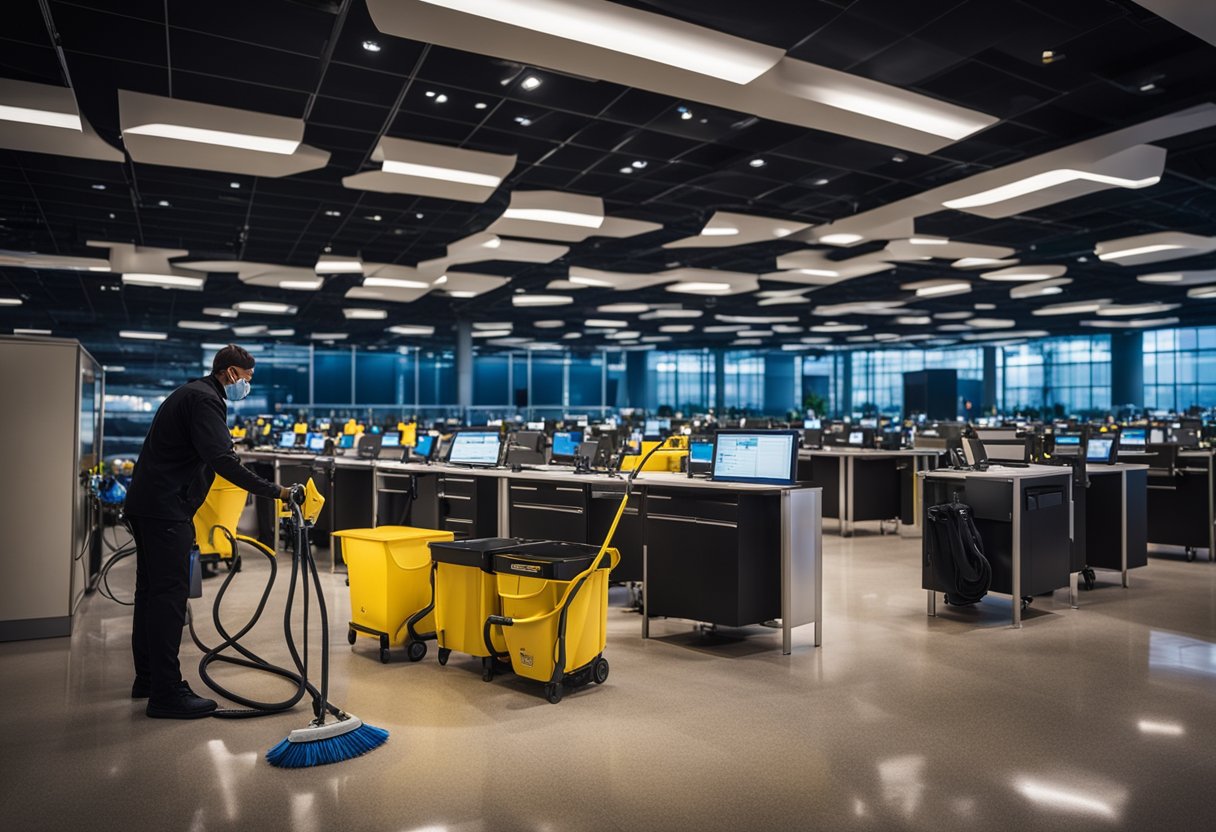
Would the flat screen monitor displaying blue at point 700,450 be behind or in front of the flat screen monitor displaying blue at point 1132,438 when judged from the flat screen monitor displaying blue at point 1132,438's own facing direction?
in front

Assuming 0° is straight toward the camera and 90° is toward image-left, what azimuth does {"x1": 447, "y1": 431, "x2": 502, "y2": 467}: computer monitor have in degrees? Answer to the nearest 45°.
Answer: approximately 0°

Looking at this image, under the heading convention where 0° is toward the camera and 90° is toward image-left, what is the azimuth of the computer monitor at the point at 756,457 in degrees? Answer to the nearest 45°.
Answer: approximately 0°

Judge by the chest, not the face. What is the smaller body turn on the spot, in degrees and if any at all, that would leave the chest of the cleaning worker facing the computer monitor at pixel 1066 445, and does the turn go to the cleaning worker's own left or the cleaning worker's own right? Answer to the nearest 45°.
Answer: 0° — they already face it

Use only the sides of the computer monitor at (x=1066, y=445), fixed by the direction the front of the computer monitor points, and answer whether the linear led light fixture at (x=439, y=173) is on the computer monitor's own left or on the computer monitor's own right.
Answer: on the computer monitor's own right

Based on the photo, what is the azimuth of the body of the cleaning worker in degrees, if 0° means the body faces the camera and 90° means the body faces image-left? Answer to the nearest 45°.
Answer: approximately 270°

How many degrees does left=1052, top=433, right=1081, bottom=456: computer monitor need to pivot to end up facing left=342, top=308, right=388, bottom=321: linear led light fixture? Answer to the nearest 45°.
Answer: approximately 90° to its right

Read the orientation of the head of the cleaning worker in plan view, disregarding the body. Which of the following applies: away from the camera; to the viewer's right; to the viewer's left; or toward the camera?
to the viewer's right

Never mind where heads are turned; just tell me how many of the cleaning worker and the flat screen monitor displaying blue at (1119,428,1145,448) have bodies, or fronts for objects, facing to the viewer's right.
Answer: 1
